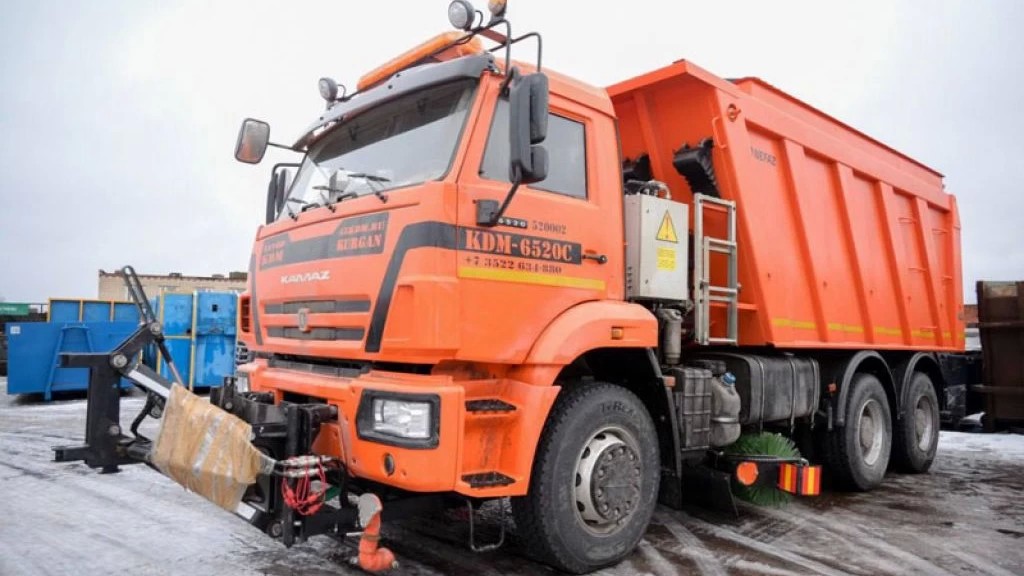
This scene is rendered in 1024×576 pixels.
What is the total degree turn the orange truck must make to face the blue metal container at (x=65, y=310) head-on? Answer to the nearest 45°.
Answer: approximately 90° to its right

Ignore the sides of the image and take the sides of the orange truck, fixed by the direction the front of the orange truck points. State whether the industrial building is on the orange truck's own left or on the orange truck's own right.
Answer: on the orange truck's own right

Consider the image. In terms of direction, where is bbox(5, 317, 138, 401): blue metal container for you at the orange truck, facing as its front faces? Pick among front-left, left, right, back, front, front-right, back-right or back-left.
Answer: right

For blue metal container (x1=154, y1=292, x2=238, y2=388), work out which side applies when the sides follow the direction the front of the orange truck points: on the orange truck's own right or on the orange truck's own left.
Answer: on the orange truck's own right

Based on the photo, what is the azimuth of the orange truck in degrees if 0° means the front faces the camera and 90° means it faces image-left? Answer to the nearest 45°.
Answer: approximately 45°
